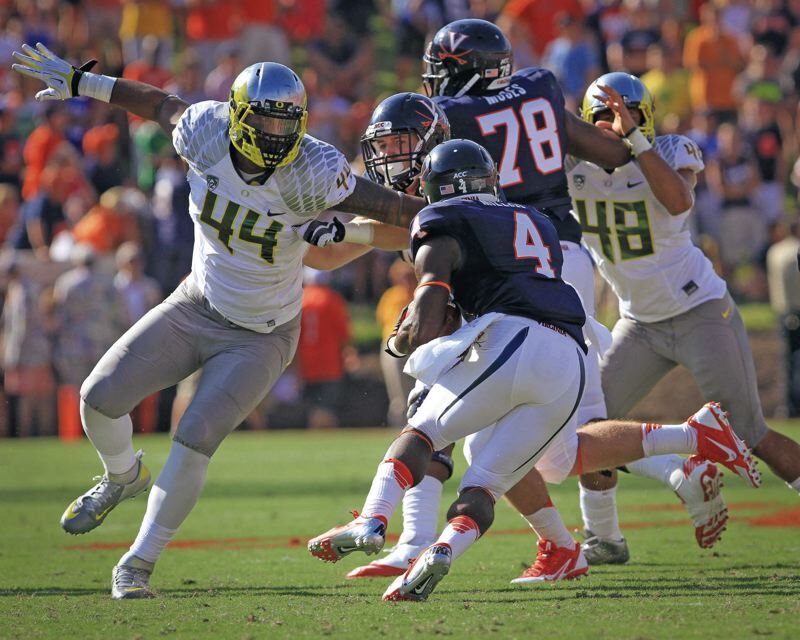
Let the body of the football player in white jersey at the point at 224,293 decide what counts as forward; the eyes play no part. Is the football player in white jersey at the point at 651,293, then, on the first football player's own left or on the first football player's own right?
on the first football player's own left

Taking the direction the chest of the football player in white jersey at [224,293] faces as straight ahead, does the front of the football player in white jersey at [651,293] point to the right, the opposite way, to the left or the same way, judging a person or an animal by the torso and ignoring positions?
to the right

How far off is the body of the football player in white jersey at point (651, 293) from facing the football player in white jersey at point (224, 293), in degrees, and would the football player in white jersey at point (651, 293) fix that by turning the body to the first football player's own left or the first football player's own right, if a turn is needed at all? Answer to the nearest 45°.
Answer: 0° — they already face them

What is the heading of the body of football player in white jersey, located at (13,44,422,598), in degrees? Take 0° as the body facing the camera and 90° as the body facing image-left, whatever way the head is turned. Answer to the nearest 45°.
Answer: approximately 0°

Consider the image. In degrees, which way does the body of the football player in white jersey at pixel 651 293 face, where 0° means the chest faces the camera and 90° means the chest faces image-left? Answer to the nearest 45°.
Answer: approximately 45°
